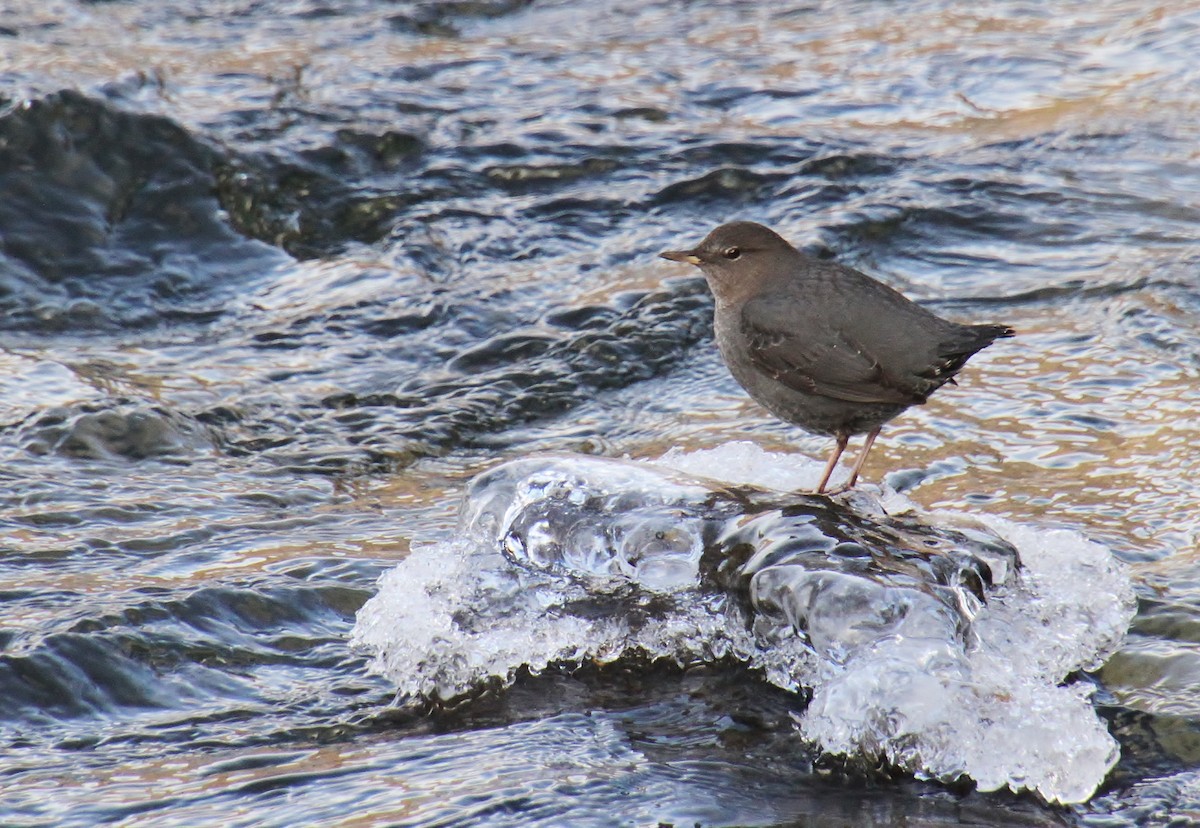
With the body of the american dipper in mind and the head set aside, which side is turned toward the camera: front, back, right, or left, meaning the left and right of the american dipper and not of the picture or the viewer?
left
